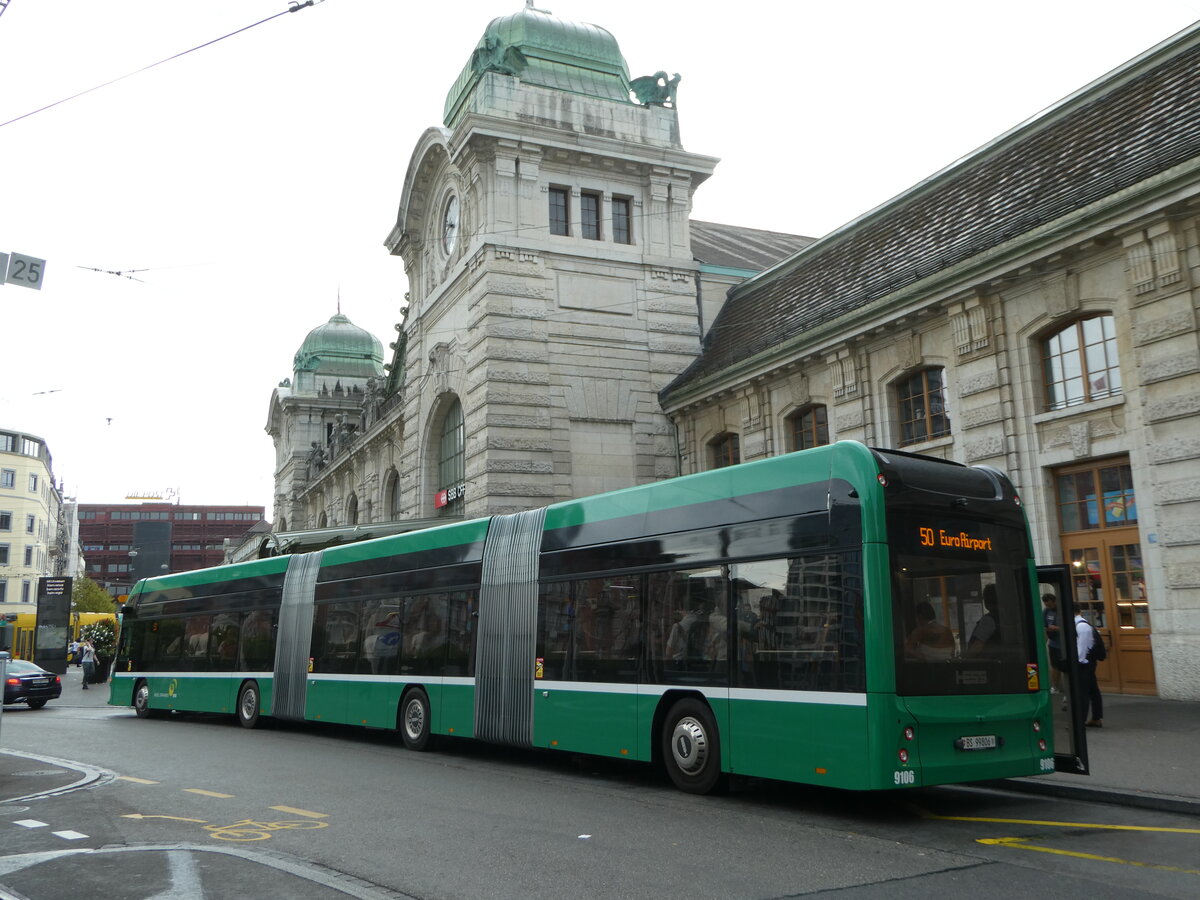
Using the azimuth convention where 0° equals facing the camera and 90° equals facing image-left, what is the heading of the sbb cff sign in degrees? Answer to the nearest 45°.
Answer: approximately 45°

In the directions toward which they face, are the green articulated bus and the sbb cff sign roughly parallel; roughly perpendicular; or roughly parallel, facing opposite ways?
roughly perpendicular

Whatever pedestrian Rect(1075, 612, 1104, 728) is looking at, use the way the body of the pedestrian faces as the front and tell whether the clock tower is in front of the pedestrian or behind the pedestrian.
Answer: in front

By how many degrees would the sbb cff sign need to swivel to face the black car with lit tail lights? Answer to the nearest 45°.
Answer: approximately 45° to its right

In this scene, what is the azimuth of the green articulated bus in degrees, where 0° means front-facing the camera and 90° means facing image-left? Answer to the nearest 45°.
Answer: approximately 135°

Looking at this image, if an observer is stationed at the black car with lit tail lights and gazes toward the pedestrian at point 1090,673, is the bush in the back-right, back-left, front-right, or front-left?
back-left

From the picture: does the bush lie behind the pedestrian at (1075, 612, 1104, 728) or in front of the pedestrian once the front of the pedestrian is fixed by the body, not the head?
in front

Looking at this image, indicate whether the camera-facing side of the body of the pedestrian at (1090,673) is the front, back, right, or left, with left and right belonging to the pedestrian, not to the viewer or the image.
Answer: left

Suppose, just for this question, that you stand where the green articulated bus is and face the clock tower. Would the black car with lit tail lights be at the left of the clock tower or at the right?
left

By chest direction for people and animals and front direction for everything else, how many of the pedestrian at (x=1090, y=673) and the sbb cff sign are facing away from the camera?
0
